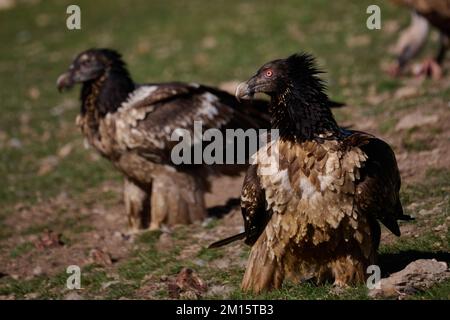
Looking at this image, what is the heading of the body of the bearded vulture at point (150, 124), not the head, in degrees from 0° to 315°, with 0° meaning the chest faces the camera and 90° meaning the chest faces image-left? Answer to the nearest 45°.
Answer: approximately 90°

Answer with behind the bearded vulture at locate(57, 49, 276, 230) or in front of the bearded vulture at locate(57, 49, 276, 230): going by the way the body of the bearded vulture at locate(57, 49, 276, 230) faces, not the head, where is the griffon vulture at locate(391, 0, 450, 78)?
behind

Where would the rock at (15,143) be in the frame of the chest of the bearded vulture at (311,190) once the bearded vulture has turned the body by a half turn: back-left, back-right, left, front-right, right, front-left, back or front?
front-left

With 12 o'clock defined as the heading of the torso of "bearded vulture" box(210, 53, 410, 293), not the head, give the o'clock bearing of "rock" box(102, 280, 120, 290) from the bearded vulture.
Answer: The rock is roughly at 4 o'clock from the bearded vulture.

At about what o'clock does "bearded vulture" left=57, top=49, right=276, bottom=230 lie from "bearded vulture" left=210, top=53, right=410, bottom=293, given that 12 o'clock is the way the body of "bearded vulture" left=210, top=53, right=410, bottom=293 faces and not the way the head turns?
"bearded vulture" left=57, top=49, right=276, bottom=230 is roughly at 5 o'clock from "bearded vulture" left=210, top=53, right=410, bottom=293.

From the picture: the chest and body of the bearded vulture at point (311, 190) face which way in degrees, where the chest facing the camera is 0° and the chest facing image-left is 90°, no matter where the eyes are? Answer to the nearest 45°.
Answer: approximately 0°

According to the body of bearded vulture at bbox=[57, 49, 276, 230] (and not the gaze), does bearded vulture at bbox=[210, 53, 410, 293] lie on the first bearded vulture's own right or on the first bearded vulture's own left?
on the first bearded vulture's own left
